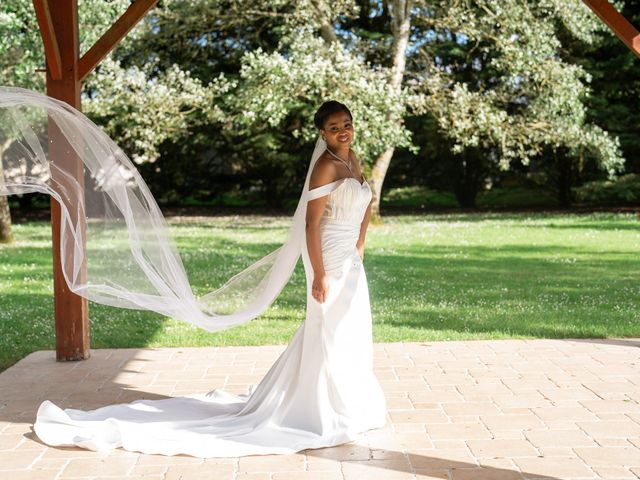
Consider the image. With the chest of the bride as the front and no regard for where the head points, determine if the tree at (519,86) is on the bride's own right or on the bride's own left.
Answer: on the bride's own left

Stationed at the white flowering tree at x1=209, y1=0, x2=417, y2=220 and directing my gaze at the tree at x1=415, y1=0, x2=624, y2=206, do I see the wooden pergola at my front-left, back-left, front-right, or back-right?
back-right

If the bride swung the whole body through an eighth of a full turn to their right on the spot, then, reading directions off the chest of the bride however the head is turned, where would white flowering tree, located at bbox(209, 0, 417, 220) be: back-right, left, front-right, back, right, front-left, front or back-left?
back

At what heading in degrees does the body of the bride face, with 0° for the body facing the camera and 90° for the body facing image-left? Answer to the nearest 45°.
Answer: approximately 315°

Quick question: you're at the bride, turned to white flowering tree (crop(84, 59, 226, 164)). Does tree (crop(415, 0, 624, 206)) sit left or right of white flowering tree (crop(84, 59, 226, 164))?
right

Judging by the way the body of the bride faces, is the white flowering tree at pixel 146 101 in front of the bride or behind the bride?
behind
